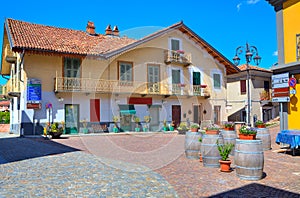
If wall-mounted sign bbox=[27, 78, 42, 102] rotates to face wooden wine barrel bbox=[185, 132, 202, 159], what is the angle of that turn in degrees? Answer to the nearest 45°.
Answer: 0° — it already faces it

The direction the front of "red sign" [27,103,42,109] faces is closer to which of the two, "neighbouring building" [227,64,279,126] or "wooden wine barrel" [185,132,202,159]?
the wooden wine barrel

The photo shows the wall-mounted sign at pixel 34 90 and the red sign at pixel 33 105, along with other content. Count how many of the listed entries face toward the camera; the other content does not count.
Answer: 2

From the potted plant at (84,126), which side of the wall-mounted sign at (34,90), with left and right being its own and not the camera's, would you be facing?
left

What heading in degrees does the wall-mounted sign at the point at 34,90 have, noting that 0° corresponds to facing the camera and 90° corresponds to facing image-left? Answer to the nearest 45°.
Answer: approximately 0°

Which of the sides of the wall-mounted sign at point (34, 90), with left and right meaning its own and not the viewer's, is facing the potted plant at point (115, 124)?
left

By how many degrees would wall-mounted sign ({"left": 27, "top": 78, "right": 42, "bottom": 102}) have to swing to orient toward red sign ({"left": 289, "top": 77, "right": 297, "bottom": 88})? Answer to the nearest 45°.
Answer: approximately 45° to its left

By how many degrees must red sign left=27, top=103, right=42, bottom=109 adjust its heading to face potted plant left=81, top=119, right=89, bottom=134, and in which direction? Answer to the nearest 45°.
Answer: approximately 90° to its left

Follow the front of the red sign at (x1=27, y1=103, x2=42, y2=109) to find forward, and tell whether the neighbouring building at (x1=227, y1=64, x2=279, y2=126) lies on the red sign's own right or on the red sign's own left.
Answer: on the red sign's own left
